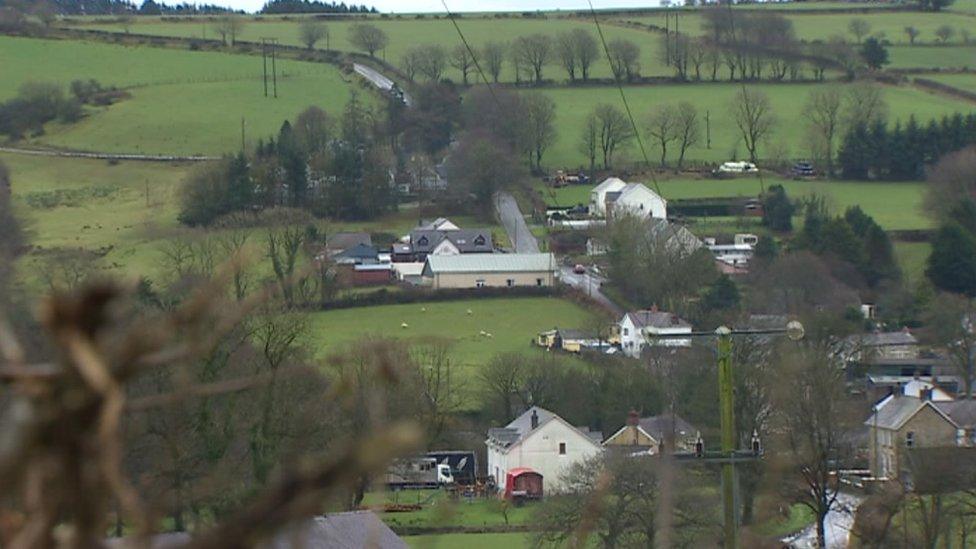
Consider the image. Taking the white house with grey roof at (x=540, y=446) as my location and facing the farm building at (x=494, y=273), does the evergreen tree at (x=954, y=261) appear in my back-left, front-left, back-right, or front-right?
front-right

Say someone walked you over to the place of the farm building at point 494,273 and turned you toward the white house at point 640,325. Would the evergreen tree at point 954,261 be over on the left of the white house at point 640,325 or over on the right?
left

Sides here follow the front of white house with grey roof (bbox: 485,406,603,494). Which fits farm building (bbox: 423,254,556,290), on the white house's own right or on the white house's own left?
on the white house's own right
